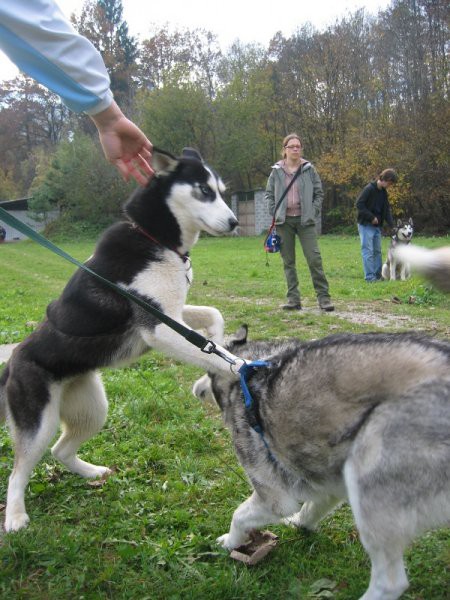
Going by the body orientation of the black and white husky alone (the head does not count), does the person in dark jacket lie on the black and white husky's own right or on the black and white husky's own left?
on the black and white husky's own left

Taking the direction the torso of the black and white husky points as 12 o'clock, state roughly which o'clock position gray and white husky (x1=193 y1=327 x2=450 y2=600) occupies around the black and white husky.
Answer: The gray and white husky is roughly at 2 o'clock from the black and white husky.

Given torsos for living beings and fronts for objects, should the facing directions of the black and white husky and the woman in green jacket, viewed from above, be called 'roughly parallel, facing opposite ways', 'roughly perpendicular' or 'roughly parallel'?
roughly perpendicular

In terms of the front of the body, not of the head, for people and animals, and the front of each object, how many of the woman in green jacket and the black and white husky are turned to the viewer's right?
1

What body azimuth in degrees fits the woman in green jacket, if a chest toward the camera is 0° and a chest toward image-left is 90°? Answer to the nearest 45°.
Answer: approximately 0°

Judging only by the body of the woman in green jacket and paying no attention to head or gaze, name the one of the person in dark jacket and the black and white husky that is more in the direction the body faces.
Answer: the black and white husky

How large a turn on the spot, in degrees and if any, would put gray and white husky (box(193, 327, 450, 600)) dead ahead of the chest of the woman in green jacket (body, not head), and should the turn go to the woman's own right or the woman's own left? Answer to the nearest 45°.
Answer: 0° — they already face it

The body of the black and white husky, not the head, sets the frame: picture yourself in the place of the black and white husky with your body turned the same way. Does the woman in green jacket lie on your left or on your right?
on your left

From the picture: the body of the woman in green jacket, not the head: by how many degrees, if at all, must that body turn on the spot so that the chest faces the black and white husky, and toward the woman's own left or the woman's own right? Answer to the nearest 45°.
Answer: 0° — they already face it

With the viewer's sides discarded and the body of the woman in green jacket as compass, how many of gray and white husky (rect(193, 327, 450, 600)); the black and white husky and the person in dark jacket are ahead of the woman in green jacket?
2

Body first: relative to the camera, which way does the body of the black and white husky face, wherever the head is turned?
to the viewer's right
